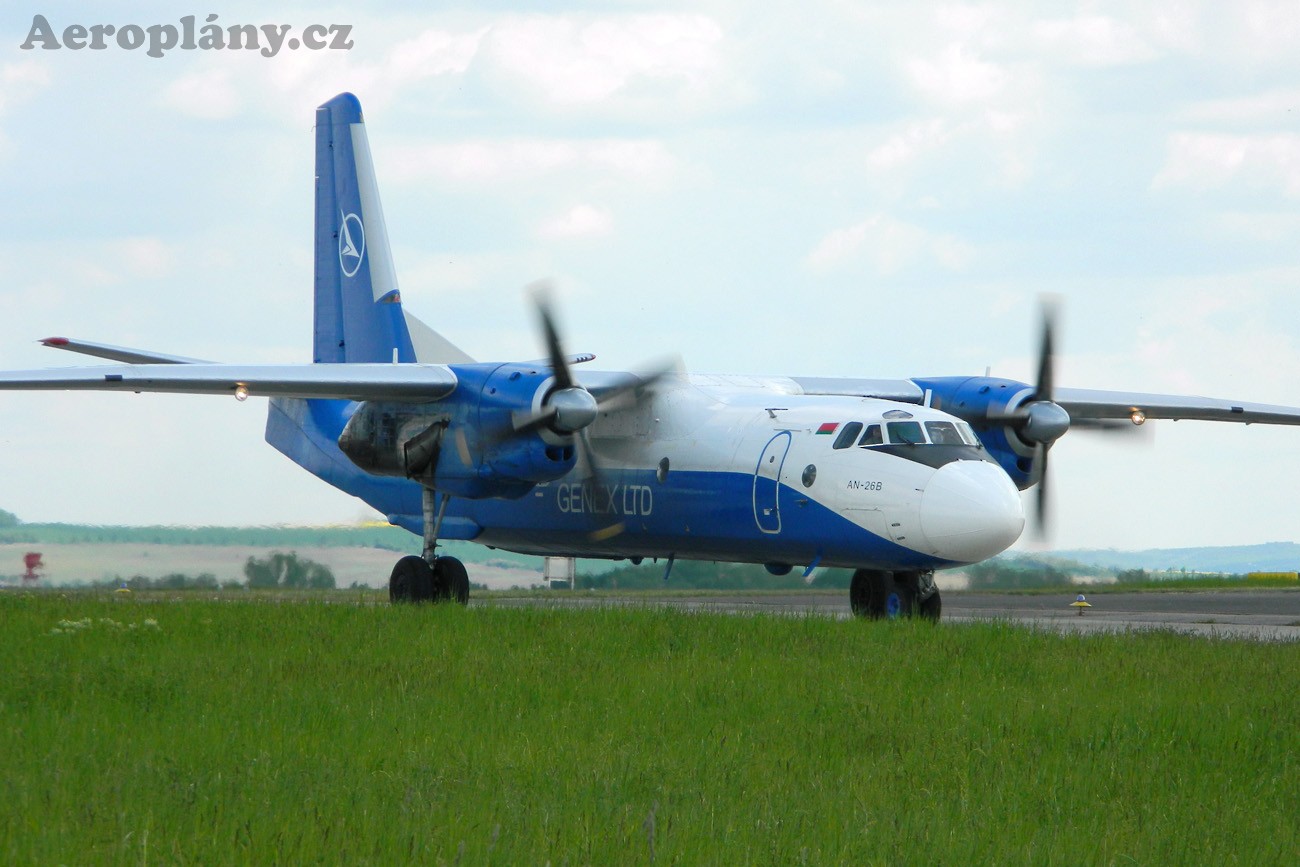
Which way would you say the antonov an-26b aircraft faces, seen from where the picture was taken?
facing the viewer and to the right of the viewer

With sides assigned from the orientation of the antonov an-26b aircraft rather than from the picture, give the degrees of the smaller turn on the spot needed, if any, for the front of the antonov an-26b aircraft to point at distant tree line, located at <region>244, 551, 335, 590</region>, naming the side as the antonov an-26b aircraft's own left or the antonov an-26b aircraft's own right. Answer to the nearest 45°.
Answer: approximately 180°
